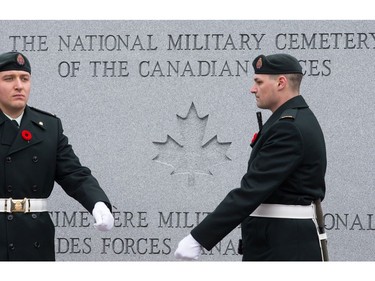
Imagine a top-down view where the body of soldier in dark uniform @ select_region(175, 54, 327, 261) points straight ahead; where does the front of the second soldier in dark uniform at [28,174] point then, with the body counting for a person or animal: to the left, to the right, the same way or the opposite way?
to the left

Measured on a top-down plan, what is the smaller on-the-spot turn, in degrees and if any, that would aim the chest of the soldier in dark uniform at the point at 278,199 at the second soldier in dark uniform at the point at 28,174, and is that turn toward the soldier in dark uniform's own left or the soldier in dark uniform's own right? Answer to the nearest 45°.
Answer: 0° — they already face them

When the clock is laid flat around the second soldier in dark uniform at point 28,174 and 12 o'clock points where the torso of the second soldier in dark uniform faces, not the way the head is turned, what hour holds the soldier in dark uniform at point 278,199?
The soldier in dark uniform is roughly at 10 o'clock from the second soldier in dark uniform.

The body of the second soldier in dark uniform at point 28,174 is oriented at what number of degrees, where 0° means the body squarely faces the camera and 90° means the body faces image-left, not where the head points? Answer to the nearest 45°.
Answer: approximately 0°

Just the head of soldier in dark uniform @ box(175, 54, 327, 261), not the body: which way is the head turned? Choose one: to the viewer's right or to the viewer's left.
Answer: to the viewer's left

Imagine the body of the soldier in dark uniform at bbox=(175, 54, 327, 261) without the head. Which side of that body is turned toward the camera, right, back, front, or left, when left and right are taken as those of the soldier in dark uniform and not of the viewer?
left

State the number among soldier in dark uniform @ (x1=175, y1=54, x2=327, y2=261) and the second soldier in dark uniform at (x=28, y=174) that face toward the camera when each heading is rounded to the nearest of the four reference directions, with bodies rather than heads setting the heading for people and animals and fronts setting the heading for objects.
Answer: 1
